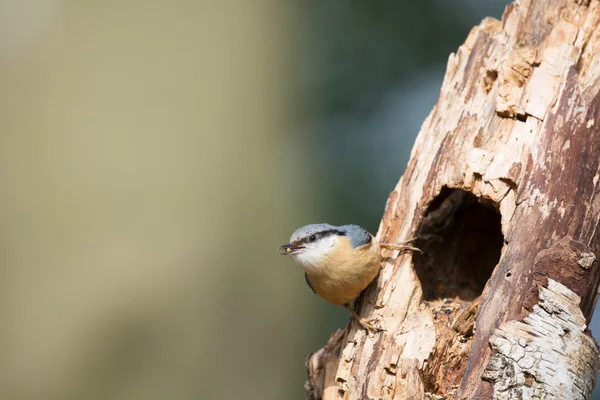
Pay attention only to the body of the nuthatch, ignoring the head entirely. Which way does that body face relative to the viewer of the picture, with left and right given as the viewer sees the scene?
facing the viewer and to the left of the viewer
